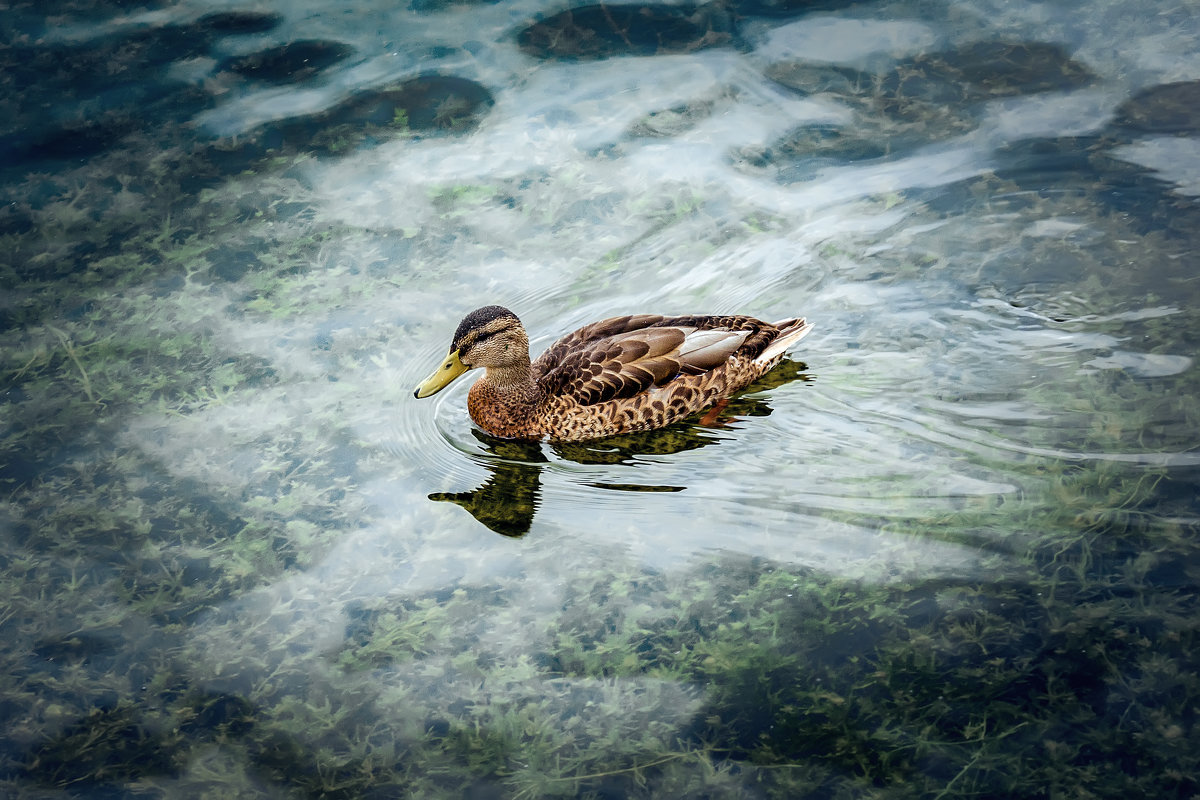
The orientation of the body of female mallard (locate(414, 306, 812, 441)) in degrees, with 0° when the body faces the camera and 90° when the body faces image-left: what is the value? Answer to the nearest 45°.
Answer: approximately 90°
